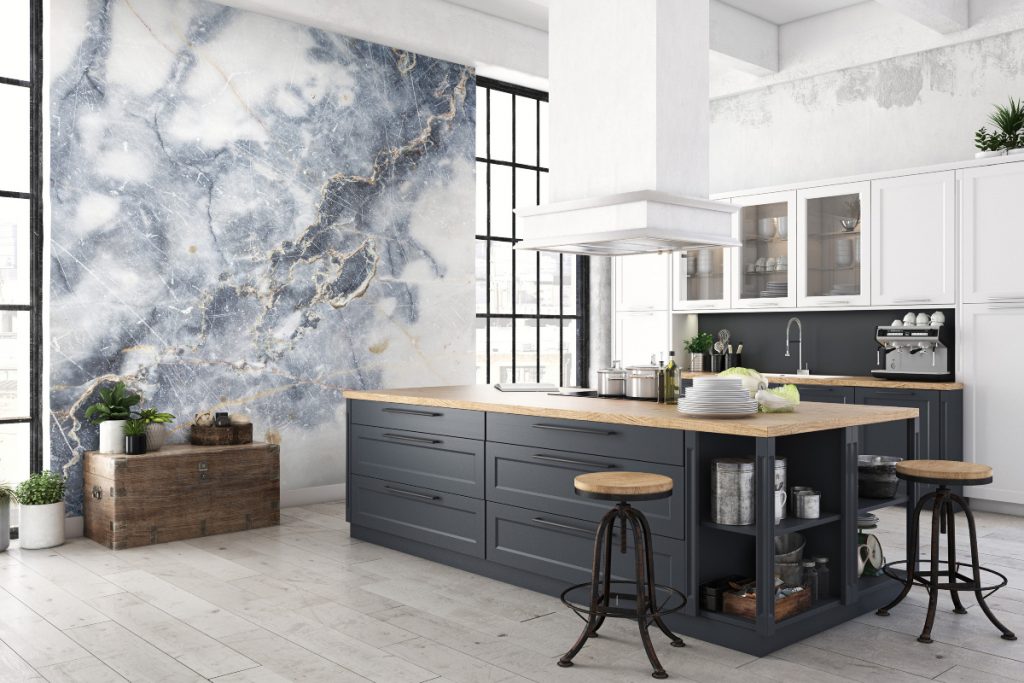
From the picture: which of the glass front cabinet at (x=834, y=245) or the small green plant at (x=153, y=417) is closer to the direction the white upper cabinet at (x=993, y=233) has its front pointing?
the small green plant

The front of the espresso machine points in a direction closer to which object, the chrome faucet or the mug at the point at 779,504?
the mug

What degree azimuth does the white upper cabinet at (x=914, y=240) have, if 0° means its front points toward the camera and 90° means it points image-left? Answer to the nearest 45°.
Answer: approximately 45°

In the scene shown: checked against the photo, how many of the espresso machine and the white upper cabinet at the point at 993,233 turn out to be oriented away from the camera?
0

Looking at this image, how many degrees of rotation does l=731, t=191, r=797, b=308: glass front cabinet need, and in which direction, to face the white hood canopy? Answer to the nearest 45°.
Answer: approximately 45° to its left

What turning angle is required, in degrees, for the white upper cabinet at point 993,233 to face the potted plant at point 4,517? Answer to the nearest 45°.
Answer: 0° — it already faces it
